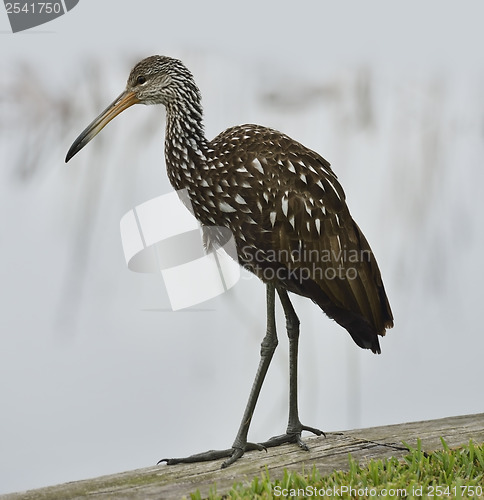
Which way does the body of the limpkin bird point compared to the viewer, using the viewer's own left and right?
facing to the left of the viewer
